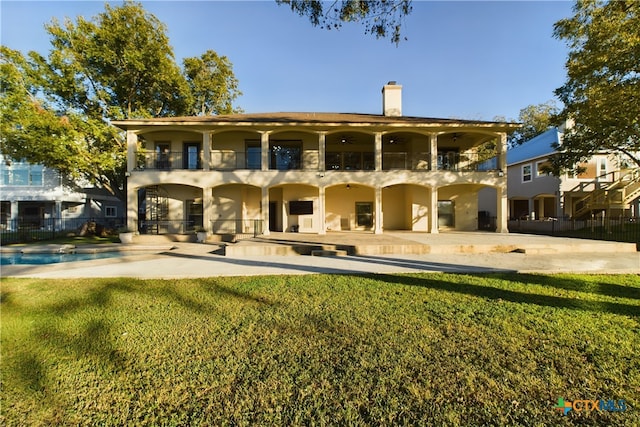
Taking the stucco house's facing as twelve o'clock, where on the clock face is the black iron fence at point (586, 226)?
The black iron fence is roughly at 9 o'clock from the stucco house.

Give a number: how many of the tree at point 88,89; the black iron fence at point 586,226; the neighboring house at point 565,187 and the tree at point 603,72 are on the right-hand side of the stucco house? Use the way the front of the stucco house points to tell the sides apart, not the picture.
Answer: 1

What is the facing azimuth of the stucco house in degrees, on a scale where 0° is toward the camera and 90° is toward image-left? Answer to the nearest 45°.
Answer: approximately 0°

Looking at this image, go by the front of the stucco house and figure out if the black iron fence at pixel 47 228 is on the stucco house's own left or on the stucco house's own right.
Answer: on the stucco house's own right

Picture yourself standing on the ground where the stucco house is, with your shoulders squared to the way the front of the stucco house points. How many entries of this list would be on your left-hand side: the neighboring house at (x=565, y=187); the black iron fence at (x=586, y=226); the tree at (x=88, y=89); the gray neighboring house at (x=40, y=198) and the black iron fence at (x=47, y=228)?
2

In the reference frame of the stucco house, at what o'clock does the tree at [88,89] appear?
The tree is roughly at 3 o'clock from the stucco house.

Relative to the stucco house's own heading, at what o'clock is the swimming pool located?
The swimming pool is roughly at 2 o'clock from the stucco house.

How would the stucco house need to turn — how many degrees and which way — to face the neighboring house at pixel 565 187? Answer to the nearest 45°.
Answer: approximately 90° to its left

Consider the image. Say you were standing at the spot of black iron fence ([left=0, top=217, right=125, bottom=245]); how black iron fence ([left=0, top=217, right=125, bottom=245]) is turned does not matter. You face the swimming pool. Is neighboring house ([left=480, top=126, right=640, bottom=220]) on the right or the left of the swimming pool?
left

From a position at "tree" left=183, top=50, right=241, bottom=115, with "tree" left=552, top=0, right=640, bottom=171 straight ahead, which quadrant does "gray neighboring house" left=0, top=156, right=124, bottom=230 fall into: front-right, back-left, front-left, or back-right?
back-right
